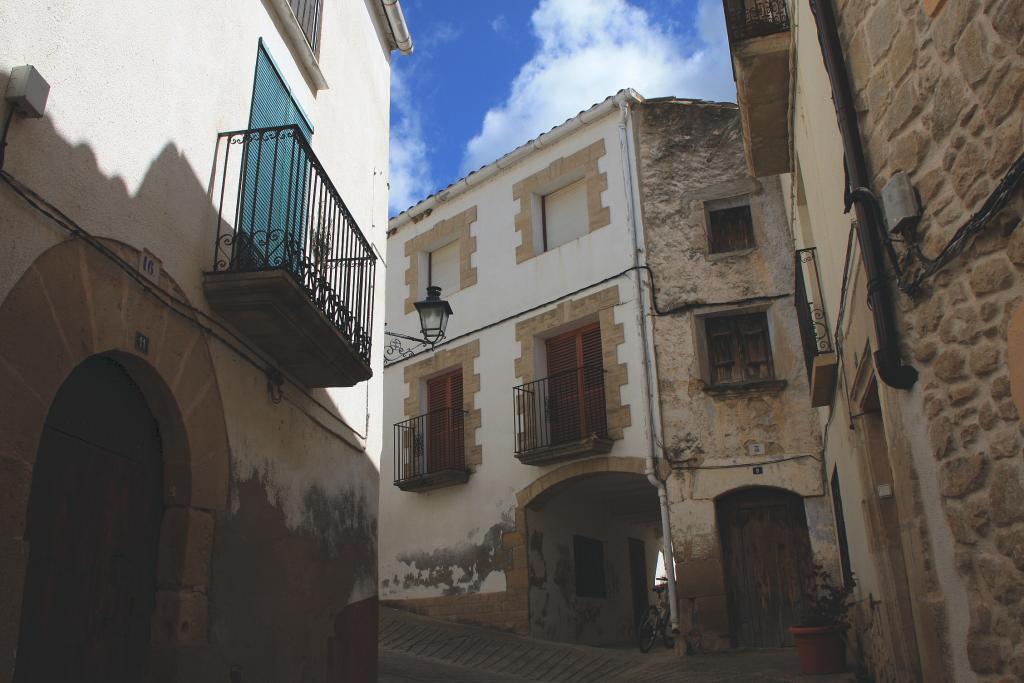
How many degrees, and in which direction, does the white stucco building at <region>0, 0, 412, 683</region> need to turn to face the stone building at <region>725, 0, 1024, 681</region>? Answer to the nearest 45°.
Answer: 0° — it already faces it

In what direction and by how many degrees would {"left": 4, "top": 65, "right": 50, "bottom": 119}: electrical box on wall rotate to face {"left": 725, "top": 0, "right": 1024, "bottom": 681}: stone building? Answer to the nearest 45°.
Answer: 0° — it already faces it

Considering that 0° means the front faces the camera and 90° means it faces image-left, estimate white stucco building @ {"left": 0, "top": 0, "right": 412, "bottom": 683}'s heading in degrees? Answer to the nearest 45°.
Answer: approximately 315°

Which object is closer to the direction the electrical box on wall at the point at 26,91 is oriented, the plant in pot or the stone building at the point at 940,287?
the stone building

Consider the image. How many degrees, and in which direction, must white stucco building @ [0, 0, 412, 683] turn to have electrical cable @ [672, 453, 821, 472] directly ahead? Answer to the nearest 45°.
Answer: approximately 90° to its left

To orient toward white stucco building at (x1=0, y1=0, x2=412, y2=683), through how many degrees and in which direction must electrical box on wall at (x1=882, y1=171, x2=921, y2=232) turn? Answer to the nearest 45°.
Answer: approximately 45° to its right

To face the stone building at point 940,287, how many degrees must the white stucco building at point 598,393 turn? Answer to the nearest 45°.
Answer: approximately 45° to its left

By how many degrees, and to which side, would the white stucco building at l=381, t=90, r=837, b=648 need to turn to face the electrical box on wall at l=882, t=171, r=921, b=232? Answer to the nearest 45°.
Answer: approximately 45° to its left

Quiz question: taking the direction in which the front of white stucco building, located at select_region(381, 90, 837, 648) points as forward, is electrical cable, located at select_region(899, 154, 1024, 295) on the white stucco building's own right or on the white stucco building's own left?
on the white stucco building's own left

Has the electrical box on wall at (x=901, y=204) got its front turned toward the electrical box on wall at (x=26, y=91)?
yes
